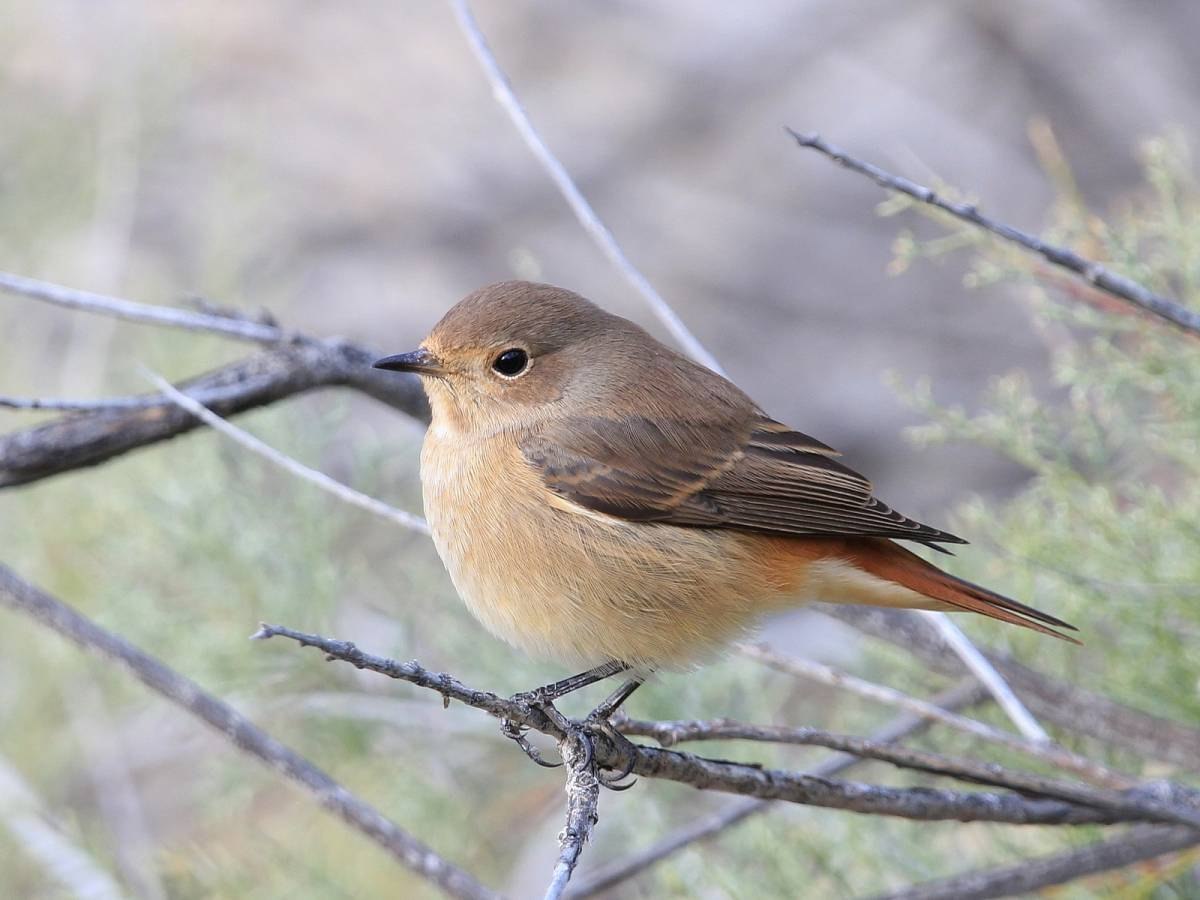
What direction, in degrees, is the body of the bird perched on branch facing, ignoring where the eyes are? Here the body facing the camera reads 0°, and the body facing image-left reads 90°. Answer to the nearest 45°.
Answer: approximately 90°

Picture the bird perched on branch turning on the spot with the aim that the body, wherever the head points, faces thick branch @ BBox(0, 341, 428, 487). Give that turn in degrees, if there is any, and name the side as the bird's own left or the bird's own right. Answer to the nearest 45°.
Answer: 0° — it already faces it

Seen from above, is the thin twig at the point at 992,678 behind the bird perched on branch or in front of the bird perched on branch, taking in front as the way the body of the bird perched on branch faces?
behind
